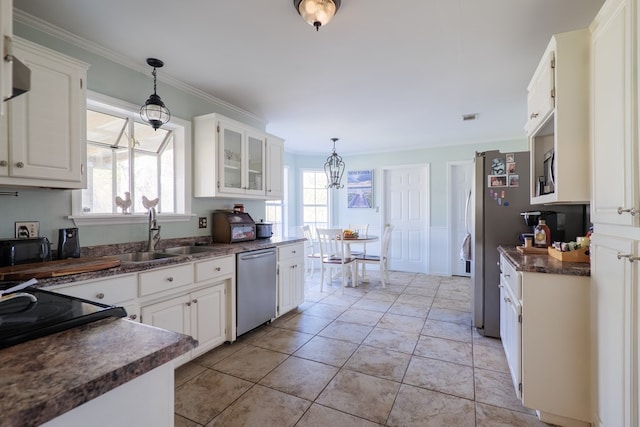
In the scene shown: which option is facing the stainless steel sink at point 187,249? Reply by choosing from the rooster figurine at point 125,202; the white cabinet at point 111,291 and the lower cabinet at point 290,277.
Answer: the rooster figurine

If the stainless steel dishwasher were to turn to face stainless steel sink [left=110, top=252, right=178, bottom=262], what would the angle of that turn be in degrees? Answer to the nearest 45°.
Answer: approximately 135° to its right

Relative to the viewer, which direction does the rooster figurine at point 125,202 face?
to the viewer's right

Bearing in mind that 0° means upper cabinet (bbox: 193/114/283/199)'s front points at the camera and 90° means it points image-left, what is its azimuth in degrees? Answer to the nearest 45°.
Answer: approximately 315°

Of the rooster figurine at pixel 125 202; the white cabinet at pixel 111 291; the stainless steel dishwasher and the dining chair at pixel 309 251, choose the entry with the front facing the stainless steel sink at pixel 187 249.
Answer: the rooster figurine

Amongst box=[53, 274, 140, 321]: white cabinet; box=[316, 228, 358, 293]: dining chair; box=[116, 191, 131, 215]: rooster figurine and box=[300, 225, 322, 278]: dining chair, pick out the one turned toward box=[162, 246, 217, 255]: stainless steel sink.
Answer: the rooster figurine

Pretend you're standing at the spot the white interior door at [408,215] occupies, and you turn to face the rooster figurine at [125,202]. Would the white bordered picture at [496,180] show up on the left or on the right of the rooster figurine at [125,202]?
left

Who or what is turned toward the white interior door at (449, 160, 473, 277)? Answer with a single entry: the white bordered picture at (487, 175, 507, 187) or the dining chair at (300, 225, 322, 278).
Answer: the dining chair

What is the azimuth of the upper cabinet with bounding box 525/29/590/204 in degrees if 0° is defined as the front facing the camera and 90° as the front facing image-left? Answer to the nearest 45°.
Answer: approximately 90°
